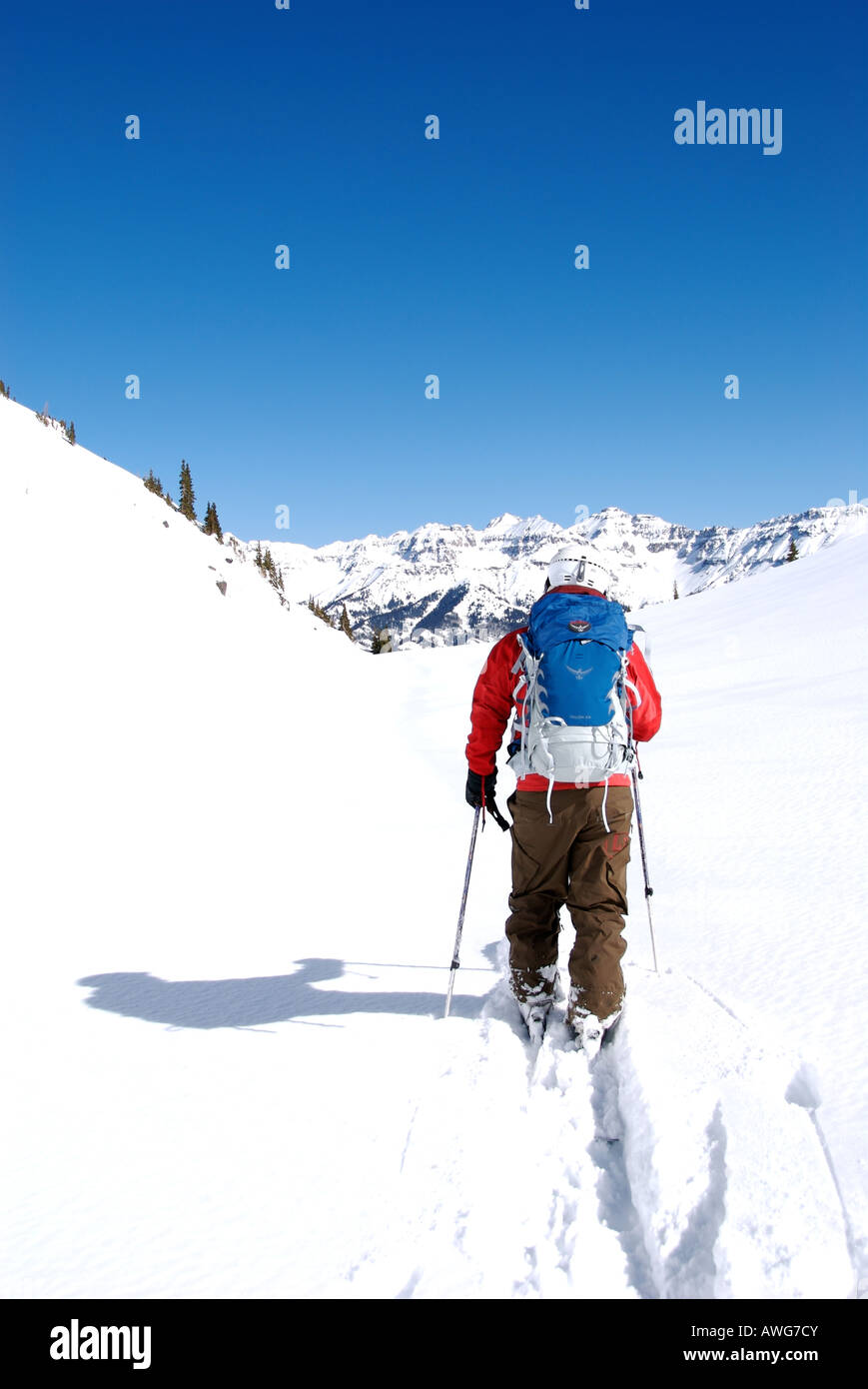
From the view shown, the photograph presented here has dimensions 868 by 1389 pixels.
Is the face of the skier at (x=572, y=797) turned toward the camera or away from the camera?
away from the camera

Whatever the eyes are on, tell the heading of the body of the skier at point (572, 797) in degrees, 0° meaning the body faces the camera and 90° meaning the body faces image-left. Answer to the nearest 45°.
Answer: approximately 180°
